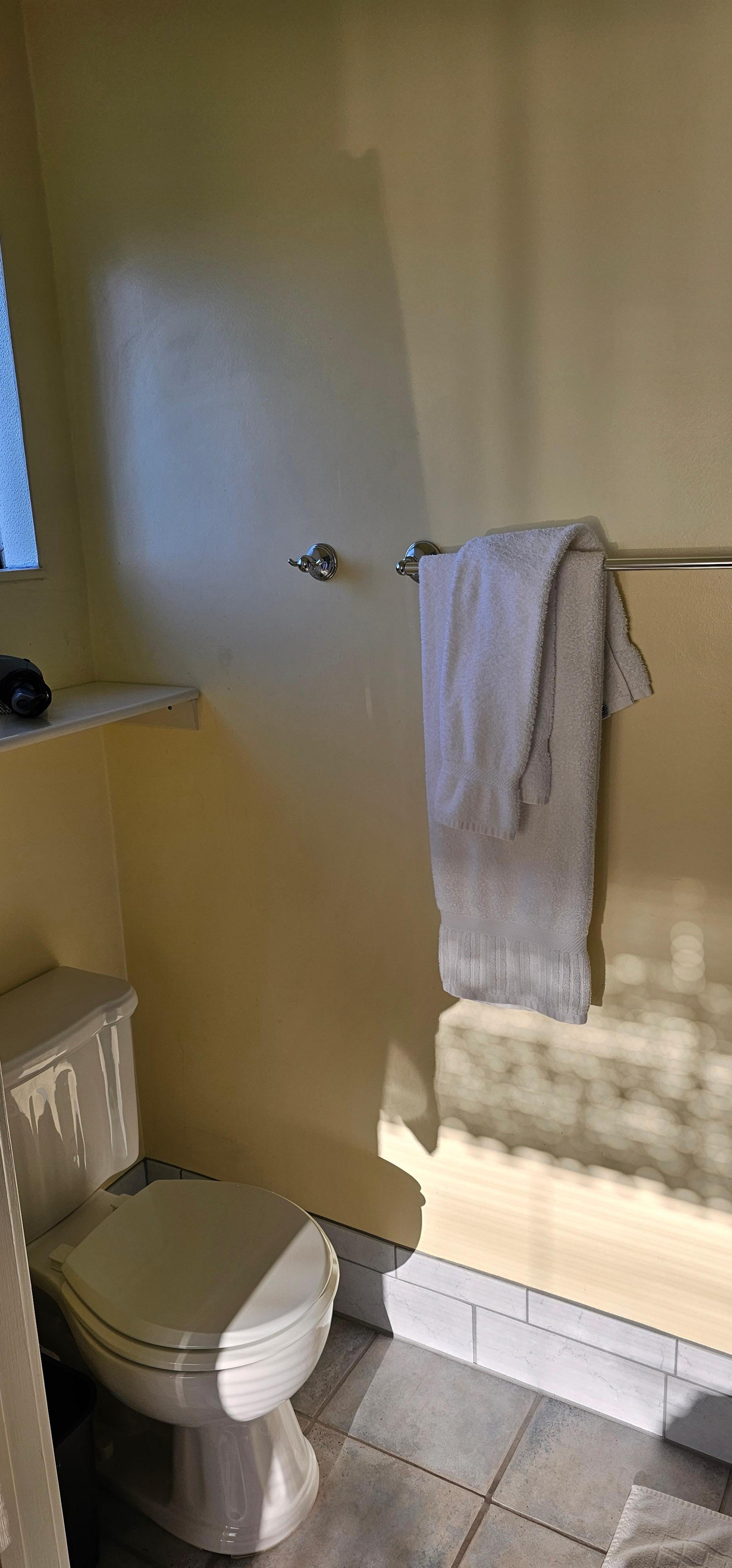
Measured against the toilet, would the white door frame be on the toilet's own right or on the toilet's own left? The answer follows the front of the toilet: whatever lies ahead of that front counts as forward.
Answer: on the toilet's own right

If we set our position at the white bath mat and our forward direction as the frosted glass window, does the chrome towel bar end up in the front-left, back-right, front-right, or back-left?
front-right

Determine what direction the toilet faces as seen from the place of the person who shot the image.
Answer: facing the viewer and to the right of the viewer

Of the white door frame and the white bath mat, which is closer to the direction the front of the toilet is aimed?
the white bath mat

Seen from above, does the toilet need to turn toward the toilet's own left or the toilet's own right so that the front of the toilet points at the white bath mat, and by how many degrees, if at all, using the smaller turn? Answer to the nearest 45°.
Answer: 0° — it already faces it

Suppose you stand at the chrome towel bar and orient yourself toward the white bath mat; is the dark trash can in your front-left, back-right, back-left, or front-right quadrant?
front-right
